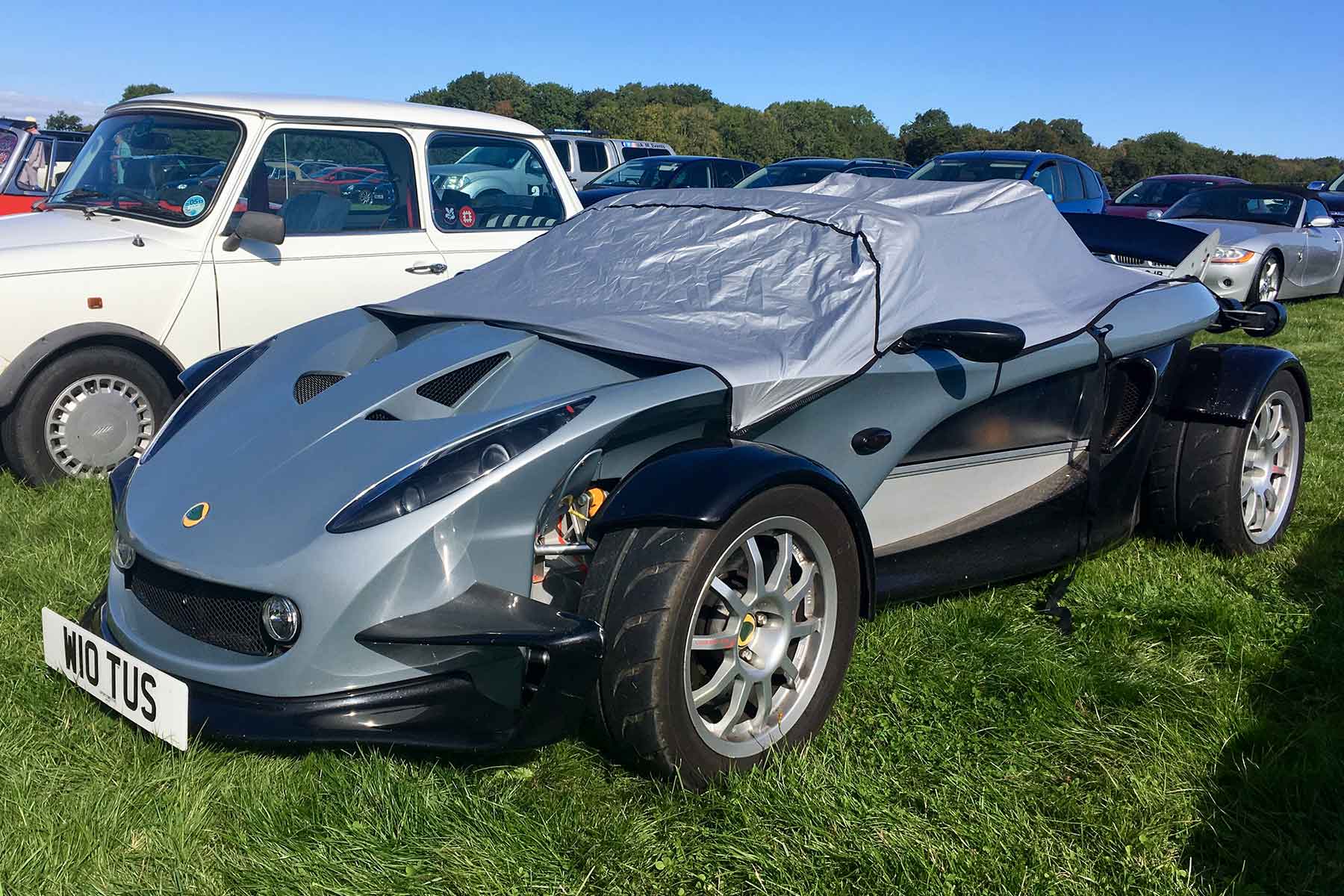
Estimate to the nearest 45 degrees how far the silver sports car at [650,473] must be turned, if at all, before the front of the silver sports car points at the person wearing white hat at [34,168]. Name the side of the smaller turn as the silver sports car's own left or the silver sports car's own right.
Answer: approximately 90° to the silver sports car's own right

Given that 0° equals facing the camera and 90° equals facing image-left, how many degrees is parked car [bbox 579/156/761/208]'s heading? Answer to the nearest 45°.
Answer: approximately 45°

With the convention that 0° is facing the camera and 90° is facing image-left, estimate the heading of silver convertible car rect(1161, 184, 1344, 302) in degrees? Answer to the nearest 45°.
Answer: approximately 45°

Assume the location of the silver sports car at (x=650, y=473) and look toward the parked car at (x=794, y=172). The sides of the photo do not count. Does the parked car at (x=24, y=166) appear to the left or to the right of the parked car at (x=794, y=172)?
left

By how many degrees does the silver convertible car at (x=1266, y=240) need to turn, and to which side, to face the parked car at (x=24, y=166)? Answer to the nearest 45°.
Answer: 0° — it already faces it

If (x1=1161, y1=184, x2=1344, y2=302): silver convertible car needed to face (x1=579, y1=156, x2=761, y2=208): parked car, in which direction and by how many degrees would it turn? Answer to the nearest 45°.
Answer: approximately 45° to its right
